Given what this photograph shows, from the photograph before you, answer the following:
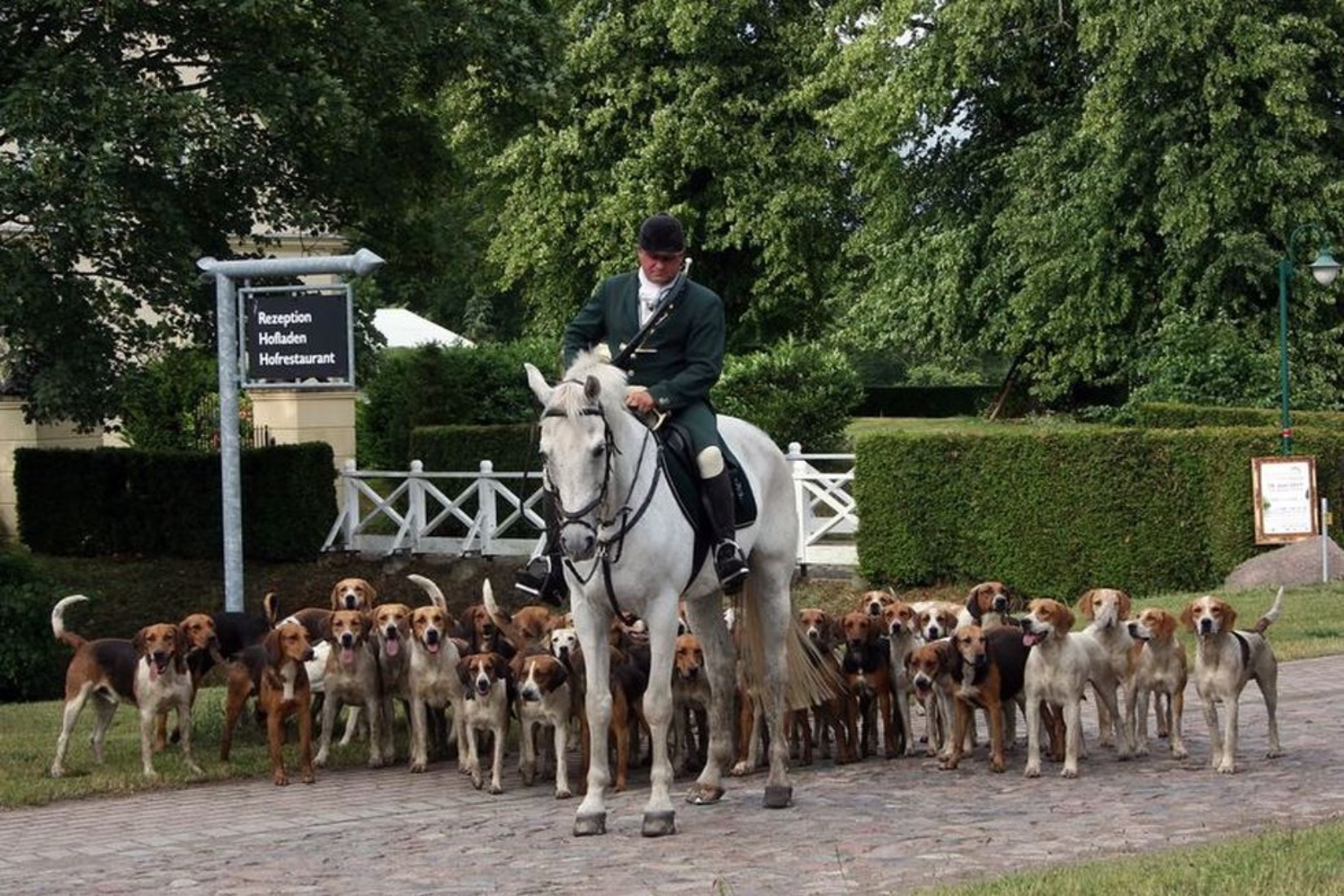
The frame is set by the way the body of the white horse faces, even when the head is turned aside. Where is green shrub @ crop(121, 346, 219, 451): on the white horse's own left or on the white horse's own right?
on the white horse's own right

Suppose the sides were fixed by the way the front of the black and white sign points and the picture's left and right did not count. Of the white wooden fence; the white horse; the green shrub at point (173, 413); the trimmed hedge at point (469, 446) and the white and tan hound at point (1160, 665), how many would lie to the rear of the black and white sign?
3

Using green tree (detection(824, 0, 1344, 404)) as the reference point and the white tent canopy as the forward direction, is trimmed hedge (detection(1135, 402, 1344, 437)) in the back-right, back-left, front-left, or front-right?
back-left

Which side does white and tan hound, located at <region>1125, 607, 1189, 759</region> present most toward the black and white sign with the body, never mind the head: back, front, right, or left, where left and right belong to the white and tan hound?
right

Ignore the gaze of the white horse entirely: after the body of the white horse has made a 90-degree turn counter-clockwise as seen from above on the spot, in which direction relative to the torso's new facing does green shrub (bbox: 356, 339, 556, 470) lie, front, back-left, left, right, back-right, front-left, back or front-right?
back-left

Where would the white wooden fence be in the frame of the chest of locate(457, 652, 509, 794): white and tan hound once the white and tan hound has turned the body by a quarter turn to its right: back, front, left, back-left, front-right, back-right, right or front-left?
right

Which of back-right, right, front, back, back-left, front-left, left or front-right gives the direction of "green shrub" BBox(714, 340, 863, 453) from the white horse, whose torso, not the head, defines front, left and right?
back-right

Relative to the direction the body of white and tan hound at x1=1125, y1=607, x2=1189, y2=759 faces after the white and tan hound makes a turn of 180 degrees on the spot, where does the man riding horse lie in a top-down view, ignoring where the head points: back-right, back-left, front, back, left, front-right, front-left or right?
back-left

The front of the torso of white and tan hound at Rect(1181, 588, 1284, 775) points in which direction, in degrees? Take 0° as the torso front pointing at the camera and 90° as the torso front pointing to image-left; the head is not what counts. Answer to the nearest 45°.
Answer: approximately 45°

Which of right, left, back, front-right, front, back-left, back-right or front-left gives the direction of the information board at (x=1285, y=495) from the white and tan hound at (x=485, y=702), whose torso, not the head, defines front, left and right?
back-left

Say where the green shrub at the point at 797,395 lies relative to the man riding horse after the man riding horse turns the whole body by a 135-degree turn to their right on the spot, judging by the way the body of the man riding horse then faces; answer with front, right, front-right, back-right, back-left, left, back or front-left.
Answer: front-right
